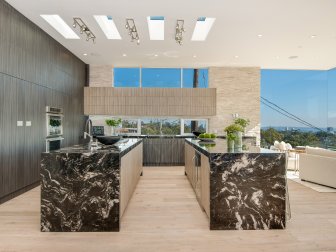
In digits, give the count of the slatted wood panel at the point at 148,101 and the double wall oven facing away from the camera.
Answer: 0

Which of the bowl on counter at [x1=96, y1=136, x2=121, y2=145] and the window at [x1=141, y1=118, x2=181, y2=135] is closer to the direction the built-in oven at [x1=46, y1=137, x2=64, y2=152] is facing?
the bowl on counter

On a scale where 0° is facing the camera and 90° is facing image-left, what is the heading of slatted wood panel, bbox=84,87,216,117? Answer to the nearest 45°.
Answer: approximately 0°

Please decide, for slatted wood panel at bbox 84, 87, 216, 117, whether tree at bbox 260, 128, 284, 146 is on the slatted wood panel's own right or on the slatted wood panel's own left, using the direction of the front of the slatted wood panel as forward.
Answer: on the slatted wood panel's own left

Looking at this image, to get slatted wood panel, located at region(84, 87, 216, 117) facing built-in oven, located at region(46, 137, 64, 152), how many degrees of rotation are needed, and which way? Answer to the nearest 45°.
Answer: approximately 45° to its right

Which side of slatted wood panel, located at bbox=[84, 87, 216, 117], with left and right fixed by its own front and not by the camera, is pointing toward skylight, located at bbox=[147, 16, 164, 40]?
front

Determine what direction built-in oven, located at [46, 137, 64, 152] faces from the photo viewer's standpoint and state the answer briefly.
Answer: facing the viewer and to the right of the viewer

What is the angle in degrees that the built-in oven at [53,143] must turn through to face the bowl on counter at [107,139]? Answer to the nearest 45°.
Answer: approximately 45° to its right

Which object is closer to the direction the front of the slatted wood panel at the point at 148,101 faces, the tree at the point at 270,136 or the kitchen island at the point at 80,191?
the kitchen island

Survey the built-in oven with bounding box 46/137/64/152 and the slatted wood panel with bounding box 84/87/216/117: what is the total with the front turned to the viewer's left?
0

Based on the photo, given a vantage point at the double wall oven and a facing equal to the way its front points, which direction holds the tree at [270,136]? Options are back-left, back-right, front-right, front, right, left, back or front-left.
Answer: front-left

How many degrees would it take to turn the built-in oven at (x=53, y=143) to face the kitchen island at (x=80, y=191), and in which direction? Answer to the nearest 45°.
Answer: approximately 45° to its right
